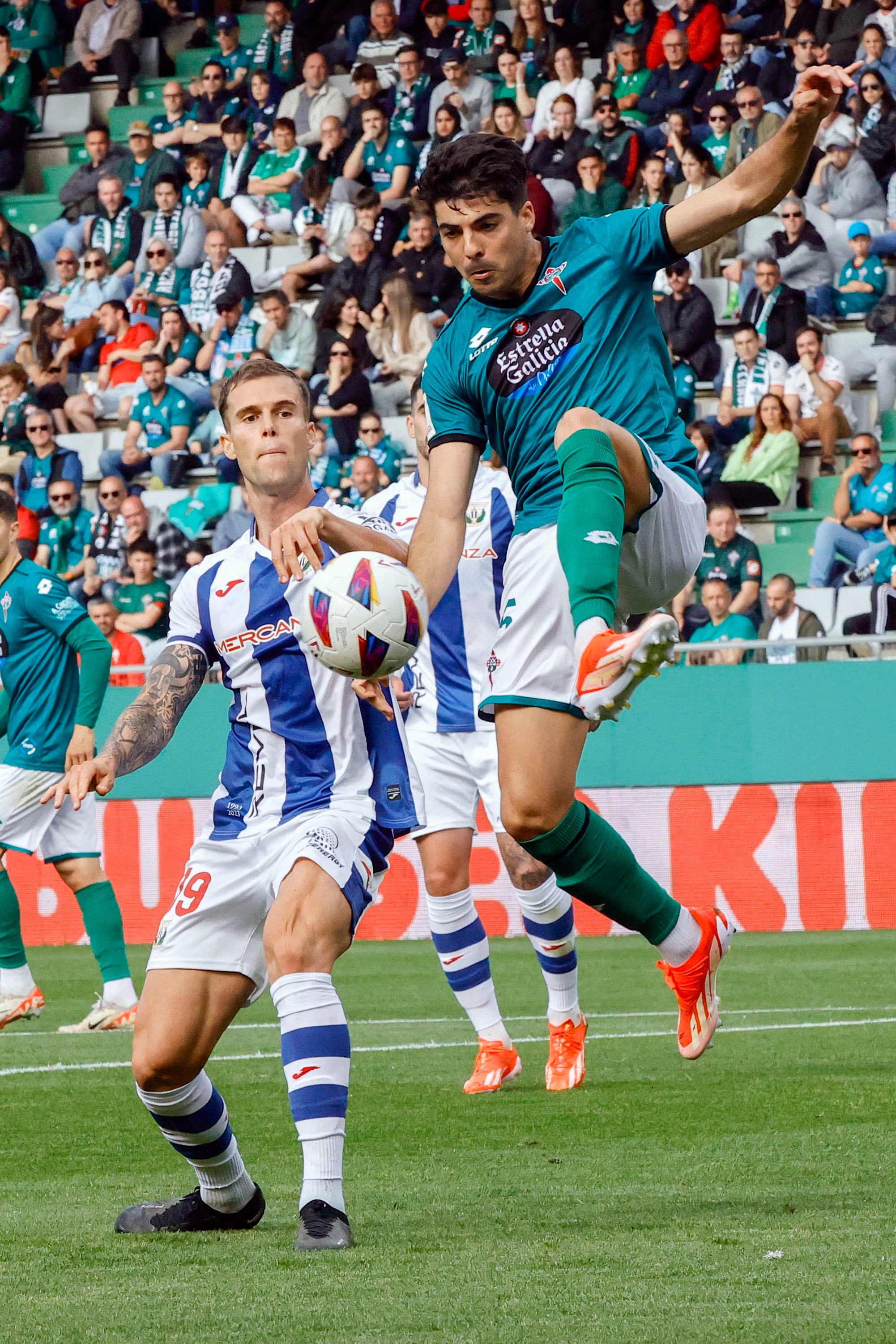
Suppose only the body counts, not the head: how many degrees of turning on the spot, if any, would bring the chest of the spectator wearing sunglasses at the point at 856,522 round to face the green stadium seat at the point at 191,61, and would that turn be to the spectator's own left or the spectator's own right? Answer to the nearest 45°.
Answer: approximately 90° to the spectator's own right

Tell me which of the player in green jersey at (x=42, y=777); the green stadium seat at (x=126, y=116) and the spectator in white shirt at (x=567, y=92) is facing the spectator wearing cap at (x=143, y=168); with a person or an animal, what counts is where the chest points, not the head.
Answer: the green stadium seat

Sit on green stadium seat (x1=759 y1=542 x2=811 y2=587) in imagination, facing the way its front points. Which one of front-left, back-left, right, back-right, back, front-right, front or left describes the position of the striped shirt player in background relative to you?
front

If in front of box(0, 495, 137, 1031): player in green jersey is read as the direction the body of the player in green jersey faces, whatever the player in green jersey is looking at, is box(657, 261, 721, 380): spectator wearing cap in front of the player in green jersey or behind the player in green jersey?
behind

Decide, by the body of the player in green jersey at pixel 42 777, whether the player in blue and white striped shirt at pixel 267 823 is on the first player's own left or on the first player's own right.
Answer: on the first player's own left

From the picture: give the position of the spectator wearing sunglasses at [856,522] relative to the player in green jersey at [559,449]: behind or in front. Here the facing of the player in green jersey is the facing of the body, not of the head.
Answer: behind

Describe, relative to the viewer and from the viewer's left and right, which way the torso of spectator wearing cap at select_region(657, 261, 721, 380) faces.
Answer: facing the viewer and to the left of the viewer

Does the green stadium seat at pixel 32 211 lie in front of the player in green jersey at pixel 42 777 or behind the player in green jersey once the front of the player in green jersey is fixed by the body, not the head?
behind

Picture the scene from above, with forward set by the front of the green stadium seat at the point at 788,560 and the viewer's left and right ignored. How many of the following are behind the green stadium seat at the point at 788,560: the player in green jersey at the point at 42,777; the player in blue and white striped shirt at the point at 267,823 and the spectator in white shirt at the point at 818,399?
1

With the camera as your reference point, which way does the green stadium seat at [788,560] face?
facing the viewer

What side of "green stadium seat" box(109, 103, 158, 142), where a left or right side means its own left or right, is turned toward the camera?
front

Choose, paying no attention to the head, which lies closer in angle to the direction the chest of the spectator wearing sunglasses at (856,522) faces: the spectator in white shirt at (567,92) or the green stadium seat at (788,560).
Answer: the green stadium seat
